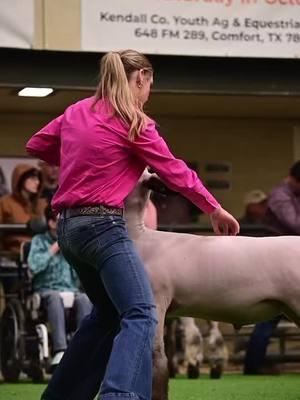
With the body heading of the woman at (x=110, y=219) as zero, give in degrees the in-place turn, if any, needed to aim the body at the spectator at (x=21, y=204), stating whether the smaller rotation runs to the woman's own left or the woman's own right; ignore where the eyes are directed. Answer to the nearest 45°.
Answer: approximately 45° to the woman's own left

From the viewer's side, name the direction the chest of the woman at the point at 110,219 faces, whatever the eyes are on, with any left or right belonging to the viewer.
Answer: facing away from the viewer and to the right of the viewer

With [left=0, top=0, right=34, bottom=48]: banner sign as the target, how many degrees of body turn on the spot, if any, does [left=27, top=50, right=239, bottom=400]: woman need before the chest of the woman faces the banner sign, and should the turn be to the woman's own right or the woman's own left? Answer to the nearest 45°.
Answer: approximately 45° to the woman's own left

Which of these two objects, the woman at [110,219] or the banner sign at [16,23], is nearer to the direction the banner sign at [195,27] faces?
the woman

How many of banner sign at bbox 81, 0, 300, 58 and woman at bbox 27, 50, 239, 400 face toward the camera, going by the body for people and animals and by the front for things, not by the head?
1

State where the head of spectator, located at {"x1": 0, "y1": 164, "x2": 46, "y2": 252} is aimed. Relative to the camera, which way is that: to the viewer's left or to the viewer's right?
to the viewer's right

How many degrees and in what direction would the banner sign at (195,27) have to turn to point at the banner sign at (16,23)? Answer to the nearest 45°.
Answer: approximately 90° to its right

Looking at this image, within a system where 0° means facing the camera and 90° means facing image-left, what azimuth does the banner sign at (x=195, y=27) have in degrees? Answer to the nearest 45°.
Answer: approximately 0°

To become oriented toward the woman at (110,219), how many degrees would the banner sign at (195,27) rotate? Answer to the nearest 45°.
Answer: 0° — it already faces them
